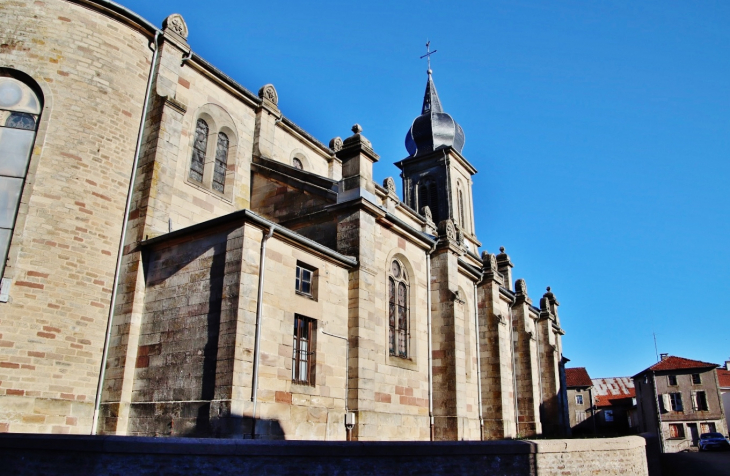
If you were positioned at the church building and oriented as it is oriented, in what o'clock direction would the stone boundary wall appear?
The stone boundary wall is roughly at 4 o'clock from the church building.

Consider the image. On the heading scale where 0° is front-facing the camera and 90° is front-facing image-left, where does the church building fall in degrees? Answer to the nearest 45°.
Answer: approximately 225°
